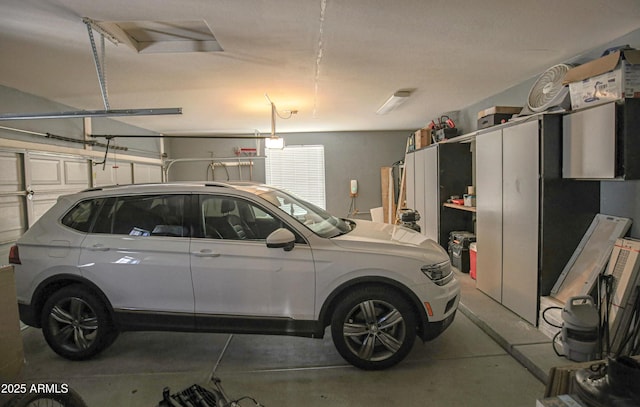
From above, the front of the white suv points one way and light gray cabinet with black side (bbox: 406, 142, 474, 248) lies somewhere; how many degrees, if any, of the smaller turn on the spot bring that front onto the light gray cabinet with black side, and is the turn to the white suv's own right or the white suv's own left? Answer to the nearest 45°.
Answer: approximately 45° to the white suv's own left

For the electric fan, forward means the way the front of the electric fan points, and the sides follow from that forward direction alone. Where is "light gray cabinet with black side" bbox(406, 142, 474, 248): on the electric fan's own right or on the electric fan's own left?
on the electric fan's own right

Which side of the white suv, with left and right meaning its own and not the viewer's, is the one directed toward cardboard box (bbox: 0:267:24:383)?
back

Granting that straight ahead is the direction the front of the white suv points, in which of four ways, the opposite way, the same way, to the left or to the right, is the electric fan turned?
the opposite way

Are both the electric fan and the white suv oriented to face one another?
yes

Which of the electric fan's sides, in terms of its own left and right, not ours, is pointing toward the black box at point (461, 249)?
right

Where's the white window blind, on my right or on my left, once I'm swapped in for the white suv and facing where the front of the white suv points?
on my left

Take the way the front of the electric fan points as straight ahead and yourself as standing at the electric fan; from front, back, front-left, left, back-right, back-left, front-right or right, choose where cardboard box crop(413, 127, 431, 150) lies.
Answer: right

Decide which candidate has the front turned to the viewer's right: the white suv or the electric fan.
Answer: the white suv

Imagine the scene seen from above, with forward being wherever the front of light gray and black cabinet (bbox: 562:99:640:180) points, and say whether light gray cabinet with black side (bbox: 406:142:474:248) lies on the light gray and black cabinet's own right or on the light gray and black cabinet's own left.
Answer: on the light gray and black cabinet's own right

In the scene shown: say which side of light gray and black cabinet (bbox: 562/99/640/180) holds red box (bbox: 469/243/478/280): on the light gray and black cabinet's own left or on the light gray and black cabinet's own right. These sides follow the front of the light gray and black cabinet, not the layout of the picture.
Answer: on the light gray and black cabinet's own right

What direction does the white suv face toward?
to the viewer's right

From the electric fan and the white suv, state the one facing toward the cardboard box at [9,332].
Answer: the electric fan
